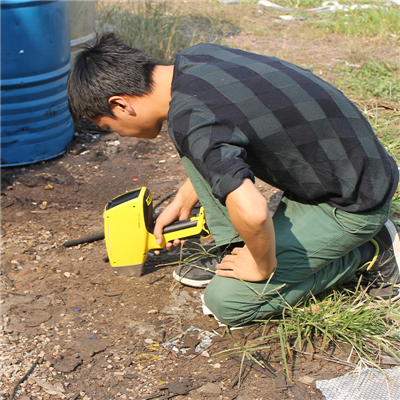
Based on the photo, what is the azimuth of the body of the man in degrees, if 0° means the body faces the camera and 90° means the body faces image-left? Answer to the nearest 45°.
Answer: approximately 90°

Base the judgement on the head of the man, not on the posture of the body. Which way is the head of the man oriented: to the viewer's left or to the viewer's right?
to the viewer's left
